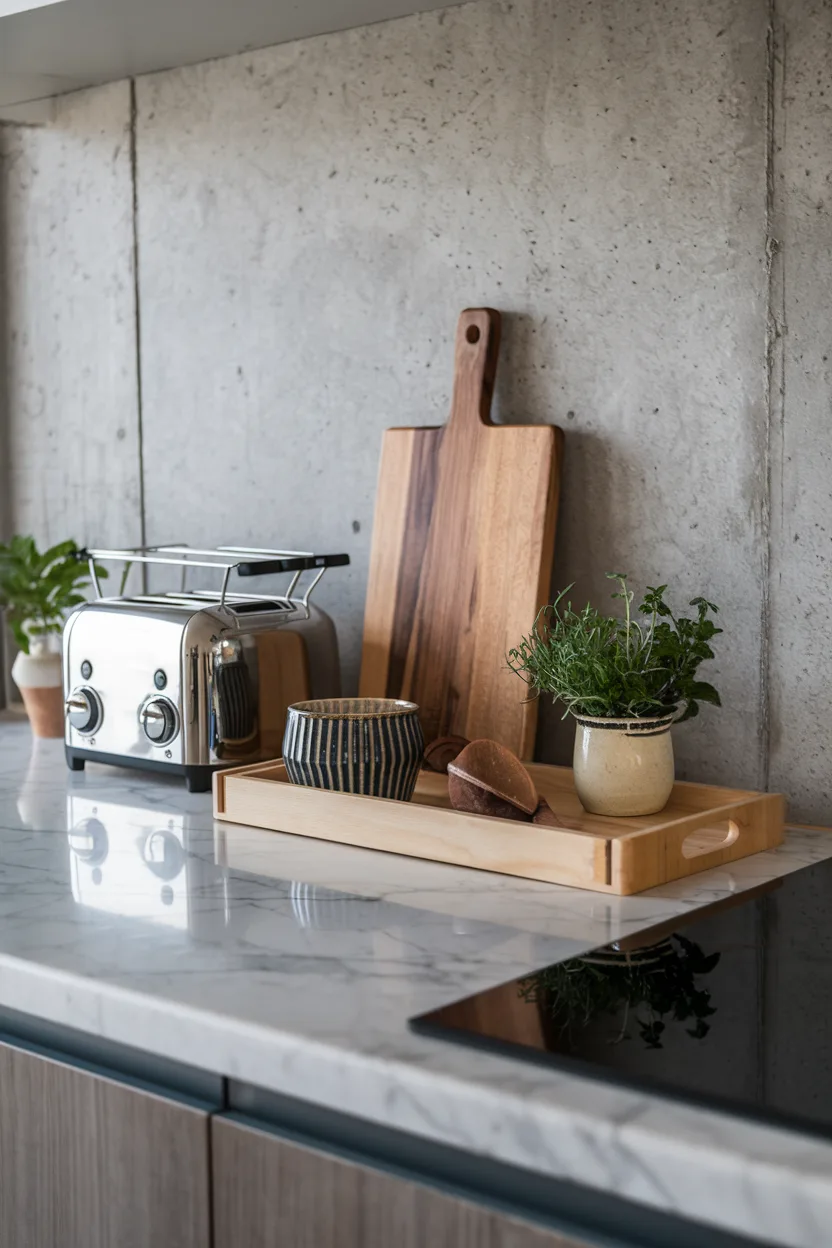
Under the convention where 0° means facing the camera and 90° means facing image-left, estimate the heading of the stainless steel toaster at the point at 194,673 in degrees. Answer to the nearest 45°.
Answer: approximately 45°
